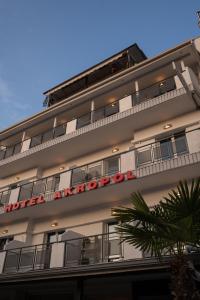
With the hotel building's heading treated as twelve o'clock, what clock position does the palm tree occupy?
The palm tree is roughly at 10 o'clock from the hotel building.

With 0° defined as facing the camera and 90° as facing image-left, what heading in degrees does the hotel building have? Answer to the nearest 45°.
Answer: approximately 45°
